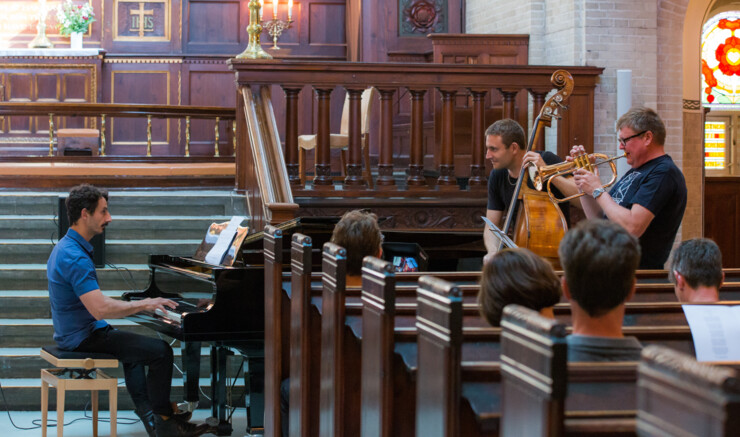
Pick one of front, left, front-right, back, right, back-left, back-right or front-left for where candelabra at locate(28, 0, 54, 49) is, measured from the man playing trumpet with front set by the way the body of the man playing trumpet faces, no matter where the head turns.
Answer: front-right

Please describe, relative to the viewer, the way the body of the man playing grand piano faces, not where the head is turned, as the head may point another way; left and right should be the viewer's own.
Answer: facing to the right of the viewer

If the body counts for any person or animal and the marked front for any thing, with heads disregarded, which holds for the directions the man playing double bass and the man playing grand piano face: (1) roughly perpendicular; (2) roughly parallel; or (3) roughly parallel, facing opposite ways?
roughly parallel, facing opposite ways

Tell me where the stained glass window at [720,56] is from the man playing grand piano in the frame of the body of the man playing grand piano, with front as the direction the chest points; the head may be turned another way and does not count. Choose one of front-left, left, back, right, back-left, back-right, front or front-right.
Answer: front-left

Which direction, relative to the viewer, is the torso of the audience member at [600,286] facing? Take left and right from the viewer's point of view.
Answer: facing away from the viewer

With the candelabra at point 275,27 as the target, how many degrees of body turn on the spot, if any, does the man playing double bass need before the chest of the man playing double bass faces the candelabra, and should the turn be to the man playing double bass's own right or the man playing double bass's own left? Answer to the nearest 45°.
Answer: approximately 90° to the man playing double bass's own right

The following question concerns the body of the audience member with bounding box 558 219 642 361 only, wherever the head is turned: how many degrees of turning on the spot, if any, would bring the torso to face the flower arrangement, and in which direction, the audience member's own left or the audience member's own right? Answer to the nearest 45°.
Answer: approximately 45° to the audience member's own left

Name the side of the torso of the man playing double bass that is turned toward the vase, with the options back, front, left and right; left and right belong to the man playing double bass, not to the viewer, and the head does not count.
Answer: right

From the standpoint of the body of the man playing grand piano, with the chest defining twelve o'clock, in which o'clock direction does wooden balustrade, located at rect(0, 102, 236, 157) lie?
The wooden balustrade is roughly at 9 o'clock from the man playing grand piano.

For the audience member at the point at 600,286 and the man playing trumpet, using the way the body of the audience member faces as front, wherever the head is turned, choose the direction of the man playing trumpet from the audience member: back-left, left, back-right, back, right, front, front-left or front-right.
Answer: front

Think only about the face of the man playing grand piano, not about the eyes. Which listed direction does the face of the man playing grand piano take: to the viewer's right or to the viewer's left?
to the viewer's right

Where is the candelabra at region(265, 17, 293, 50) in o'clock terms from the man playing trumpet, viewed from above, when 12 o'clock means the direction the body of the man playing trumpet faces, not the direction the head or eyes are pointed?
The candelabra is roughly at 2 o'clock from the man playing trumpet.

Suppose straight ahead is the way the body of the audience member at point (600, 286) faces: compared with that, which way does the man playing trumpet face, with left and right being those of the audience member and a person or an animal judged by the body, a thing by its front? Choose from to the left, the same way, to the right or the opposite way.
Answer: to the left

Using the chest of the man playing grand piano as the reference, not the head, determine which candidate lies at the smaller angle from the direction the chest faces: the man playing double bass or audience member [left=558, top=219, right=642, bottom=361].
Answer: the man playing double bass

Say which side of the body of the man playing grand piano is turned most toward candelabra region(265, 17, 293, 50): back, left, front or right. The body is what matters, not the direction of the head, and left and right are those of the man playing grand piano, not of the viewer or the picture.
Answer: left

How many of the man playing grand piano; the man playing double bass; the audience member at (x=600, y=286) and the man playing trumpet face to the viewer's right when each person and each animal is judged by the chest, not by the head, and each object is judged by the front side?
1

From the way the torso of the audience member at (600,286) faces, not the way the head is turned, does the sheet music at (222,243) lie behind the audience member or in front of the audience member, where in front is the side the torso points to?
in front

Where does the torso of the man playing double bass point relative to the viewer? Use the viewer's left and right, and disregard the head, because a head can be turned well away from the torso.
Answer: facing the viewer and to the left of the viewer

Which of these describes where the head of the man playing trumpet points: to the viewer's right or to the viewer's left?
to the viewer's left

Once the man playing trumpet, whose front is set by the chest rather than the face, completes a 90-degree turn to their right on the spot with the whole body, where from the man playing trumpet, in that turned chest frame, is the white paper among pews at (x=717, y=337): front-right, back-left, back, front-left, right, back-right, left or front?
back

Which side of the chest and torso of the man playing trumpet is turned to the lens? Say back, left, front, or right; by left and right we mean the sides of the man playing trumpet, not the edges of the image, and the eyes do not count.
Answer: left
